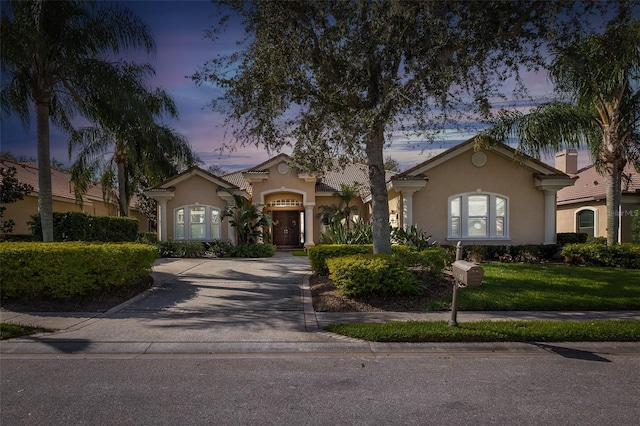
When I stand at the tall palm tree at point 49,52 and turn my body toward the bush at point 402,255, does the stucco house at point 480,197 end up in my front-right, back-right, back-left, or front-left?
front-left

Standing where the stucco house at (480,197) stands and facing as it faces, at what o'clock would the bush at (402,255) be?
The bush is roughly at 1 o'clock from the stucco house.

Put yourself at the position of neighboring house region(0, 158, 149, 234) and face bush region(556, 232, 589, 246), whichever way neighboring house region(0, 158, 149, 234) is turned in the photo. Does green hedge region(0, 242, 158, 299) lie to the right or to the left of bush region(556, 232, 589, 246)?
right

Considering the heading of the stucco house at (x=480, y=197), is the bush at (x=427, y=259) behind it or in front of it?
in front

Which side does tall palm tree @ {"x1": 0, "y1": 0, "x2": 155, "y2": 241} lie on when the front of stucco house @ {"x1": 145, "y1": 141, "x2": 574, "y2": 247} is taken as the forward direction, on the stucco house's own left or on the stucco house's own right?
on the stucco house's own right

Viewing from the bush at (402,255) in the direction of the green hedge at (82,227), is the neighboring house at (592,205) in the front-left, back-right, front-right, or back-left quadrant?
back-right

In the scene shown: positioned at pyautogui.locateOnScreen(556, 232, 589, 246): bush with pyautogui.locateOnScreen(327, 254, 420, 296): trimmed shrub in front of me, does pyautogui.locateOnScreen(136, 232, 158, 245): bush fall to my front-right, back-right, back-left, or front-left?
front-right

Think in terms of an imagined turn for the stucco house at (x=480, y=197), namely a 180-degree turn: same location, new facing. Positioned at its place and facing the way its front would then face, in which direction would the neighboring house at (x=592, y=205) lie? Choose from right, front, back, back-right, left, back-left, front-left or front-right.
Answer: front-right

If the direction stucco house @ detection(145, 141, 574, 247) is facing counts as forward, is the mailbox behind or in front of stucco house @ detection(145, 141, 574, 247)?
in front

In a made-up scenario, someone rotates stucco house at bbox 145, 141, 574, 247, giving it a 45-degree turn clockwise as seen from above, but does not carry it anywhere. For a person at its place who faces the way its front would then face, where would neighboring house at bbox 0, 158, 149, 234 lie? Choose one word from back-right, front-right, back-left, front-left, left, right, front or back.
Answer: front-right

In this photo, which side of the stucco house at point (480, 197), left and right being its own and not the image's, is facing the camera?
front

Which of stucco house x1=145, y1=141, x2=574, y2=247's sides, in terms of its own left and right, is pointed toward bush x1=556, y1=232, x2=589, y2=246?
left
